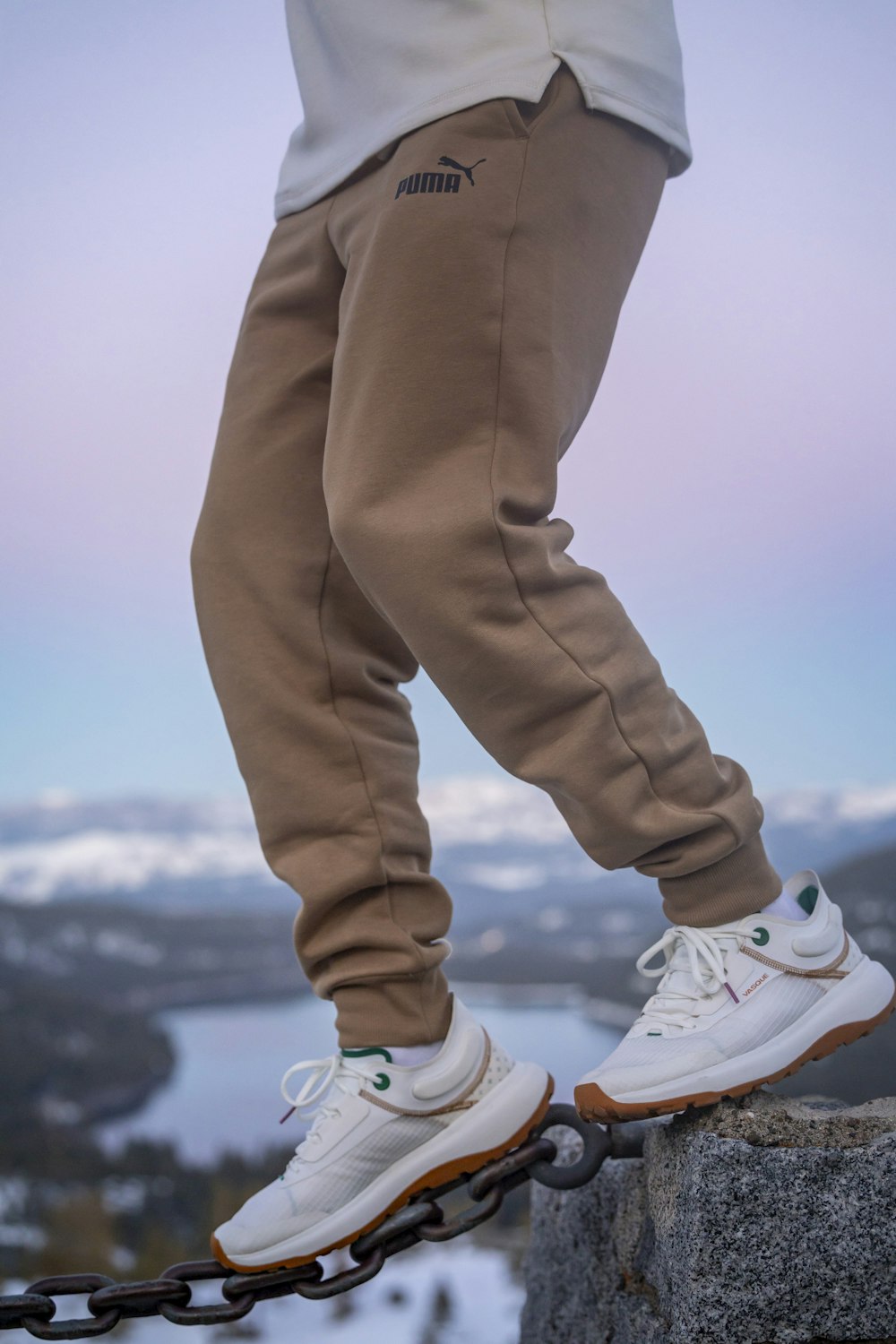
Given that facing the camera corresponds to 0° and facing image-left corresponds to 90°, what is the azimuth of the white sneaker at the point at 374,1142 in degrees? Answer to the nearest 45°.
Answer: approximately 90°
